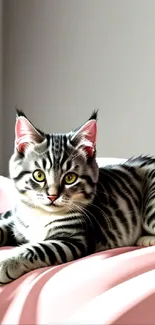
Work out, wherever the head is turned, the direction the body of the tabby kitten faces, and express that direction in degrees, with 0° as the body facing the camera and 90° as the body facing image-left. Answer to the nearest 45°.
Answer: approximately 45°
